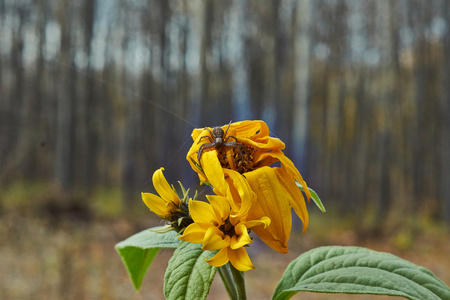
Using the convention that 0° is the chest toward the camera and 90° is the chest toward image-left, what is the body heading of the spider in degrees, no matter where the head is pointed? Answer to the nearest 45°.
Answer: approximately 0°
